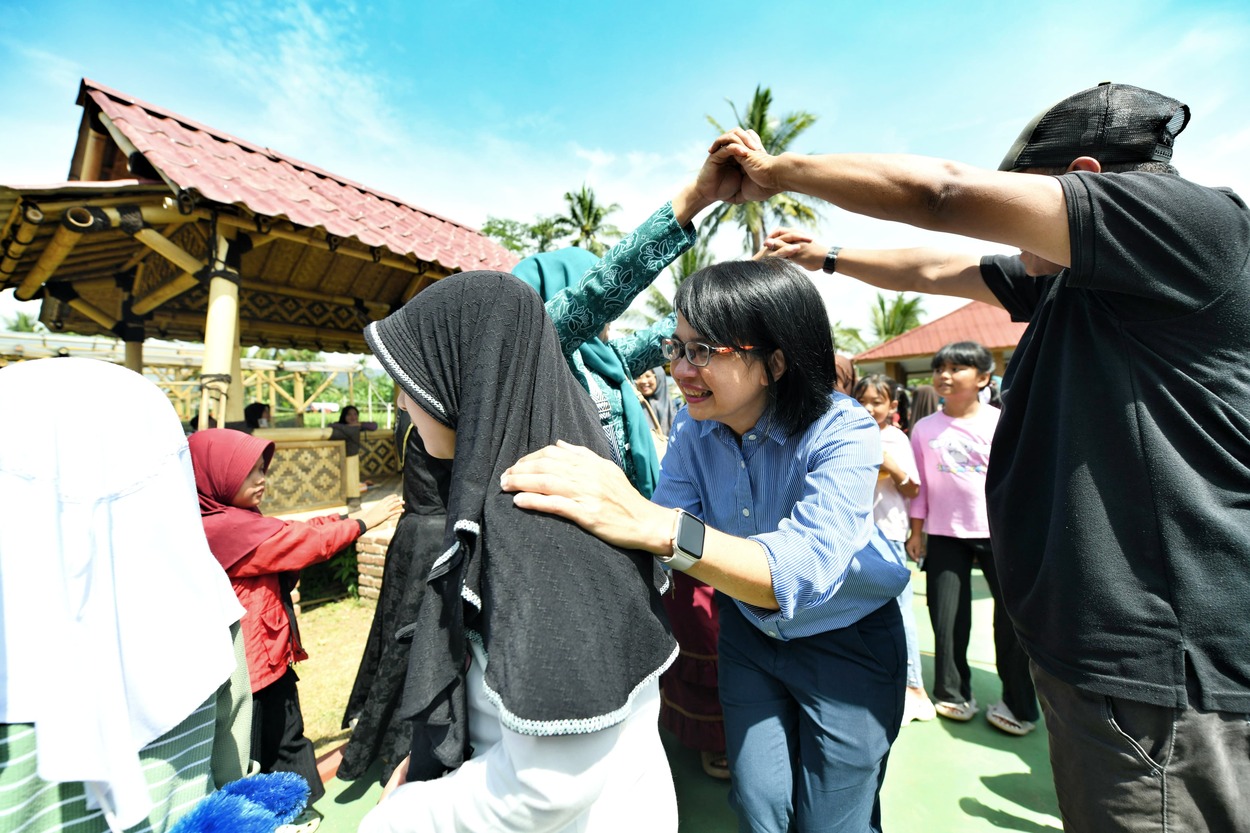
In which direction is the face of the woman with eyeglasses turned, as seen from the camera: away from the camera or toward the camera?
toward the camera

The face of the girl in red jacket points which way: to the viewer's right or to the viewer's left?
to the viewer's right

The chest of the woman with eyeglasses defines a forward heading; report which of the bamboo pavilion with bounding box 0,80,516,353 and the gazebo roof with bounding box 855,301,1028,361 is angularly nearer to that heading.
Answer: the bamboo pavilion

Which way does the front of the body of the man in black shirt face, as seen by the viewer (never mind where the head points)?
to the viewer's left

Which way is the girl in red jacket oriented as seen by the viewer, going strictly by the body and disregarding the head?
to the viewer's right

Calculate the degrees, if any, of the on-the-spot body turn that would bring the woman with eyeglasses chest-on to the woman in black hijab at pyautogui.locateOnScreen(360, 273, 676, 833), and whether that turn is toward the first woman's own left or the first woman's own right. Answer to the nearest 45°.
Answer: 0° — they already face them

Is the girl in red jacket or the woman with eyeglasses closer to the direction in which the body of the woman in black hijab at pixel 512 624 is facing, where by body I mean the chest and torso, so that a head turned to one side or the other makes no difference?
the girl in red jacket

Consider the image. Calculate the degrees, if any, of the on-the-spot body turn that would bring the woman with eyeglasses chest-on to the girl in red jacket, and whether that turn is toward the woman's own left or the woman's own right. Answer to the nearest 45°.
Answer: approximately 45° to the woman's own right

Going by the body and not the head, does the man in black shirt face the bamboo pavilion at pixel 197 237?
yes

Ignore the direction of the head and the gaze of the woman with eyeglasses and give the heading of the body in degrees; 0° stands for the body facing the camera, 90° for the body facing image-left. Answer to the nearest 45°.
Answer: approximately 45°

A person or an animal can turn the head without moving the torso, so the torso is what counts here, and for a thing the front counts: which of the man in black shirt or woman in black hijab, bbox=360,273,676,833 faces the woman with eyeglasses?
the man in black shirt
